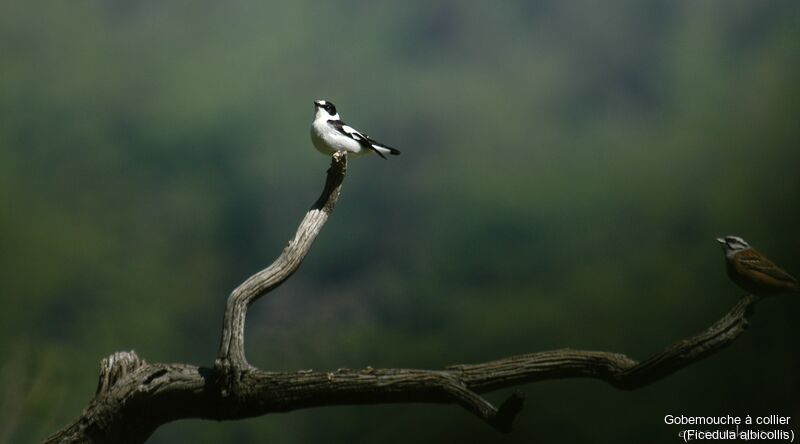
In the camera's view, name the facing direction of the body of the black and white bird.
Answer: to the viewer's left

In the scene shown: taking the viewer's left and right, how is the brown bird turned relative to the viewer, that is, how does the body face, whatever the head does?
facing to the left of the viewer

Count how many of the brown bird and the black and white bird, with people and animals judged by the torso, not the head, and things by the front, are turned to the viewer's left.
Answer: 2

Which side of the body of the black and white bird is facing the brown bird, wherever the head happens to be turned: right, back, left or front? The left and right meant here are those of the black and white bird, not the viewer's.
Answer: back

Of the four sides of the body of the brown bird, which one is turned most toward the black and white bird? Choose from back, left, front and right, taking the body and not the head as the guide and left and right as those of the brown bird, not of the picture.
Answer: front
